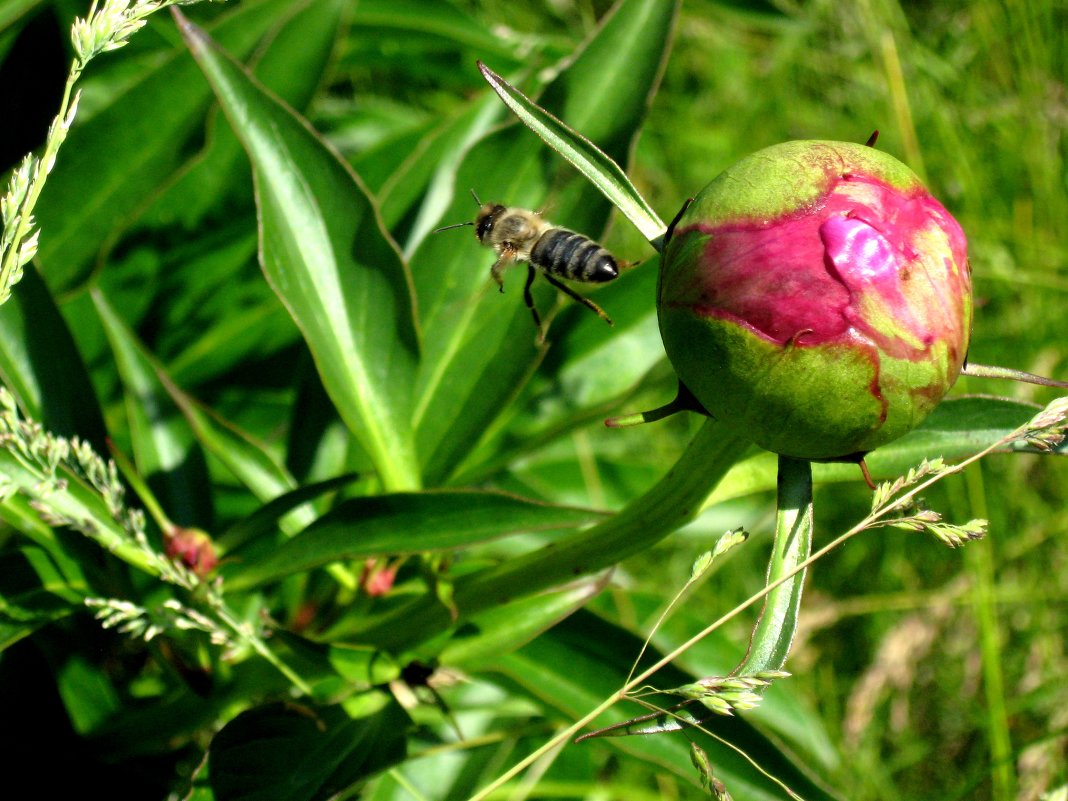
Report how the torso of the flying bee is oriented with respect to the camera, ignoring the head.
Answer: to the viewer's left
